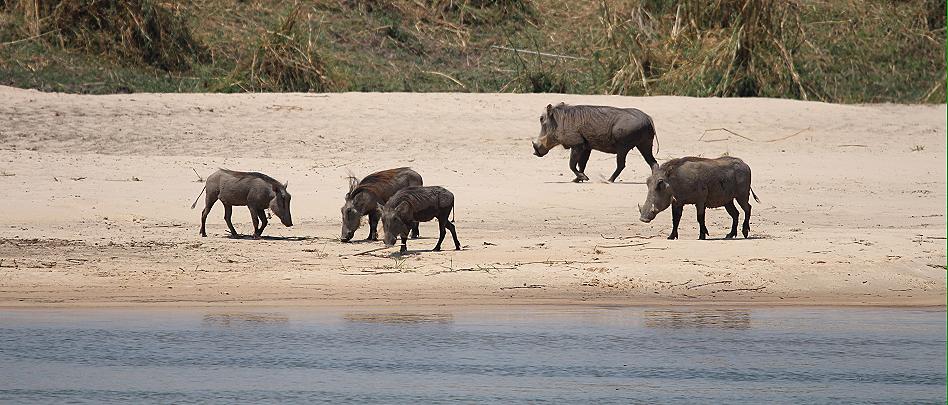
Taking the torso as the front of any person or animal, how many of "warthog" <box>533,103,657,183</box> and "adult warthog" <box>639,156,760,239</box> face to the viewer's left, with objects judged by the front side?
2

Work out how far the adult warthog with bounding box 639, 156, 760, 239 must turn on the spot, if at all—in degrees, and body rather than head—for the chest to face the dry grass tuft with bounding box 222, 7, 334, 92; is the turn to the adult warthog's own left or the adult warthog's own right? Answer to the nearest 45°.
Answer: approximately 45° to the adult warthog's own right

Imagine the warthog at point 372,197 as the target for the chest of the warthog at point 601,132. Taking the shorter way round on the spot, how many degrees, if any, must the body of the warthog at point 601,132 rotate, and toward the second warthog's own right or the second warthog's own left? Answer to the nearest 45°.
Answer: approximately 45° to the second warthog's own left

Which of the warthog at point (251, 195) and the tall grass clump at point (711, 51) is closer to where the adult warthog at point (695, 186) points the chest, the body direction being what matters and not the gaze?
the warthog

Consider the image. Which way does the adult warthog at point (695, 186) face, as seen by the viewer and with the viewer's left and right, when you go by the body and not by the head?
facing to the left of the viewer

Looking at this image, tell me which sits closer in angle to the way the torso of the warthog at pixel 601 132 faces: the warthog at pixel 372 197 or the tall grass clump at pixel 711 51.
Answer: the warthog

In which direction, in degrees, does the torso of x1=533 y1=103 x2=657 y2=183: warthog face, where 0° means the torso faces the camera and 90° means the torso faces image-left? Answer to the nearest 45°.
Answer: approximately 90°

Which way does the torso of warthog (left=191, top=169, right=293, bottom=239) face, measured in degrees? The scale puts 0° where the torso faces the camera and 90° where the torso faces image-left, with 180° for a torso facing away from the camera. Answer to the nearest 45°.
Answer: approximately 270°

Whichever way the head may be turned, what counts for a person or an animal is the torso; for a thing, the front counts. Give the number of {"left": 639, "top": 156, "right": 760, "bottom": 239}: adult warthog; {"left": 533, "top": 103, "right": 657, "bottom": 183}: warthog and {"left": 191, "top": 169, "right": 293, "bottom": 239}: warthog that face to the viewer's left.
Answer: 2

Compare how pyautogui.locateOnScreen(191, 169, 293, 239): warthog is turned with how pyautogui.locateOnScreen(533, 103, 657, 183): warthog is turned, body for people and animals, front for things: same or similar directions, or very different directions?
very different directions

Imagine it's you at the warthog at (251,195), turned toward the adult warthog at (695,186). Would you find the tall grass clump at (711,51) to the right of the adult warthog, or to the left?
left
